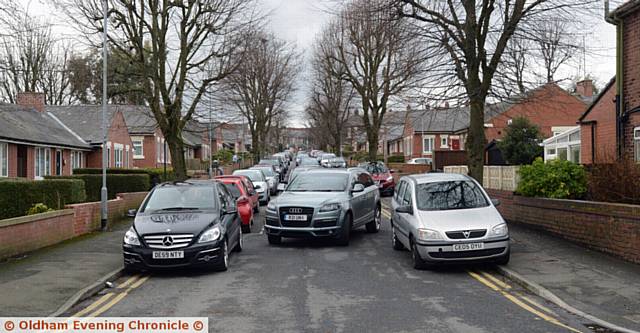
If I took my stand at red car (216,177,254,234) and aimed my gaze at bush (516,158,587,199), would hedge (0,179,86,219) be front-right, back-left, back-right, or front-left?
back-right

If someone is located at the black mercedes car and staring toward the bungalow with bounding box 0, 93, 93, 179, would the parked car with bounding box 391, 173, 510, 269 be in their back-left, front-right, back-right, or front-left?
back-right

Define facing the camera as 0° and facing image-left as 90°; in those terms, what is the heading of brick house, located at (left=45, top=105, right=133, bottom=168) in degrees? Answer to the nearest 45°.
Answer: approximately 315°

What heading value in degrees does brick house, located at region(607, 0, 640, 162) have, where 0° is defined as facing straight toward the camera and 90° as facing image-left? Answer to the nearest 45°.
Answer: approximately 45°

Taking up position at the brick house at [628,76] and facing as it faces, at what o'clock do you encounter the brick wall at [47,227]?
The brick wall is roughly at 12 o'clock from the brick house.

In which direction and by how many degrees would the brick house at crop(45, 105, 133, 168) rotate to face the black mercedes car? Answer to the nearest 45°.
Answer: approximately 45° to its right

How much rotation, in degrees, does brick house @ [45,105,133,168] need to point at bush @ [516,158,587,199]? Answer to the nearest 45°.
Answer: approximately 45° to its right
